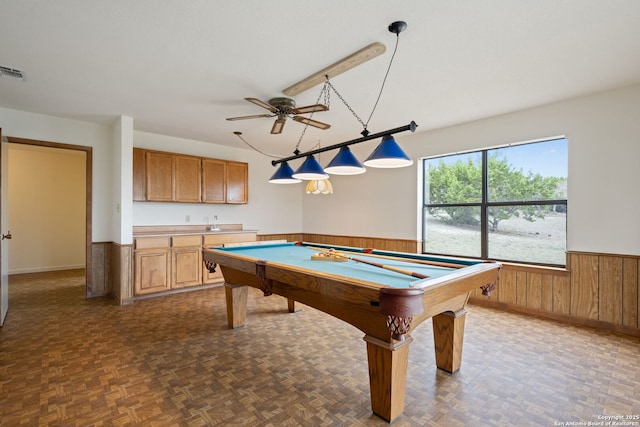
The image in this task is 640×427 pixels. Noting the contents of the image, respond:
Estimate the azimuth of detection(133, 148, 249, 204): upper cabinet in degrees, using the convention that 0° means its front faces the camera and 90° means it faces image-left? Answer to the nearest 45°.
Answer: approximately 315°

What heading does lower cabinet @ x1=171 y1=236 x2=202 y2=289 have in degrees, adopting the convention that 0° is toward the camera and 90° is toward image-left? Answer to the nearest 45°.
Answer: approximately 315°
